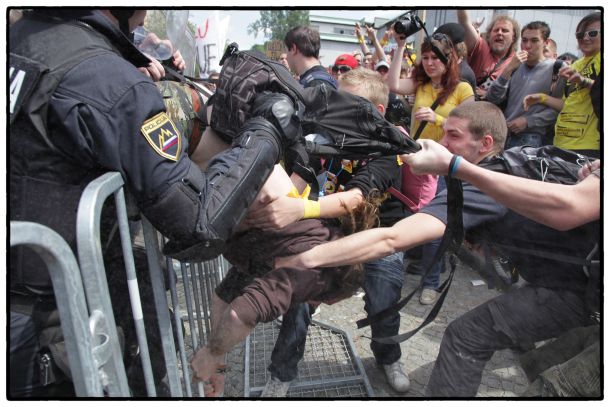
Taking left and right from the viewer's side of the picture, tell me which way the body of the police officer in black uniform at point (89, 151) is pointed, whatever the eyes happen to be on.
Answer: facing away from the viewer and to the right of the viewer

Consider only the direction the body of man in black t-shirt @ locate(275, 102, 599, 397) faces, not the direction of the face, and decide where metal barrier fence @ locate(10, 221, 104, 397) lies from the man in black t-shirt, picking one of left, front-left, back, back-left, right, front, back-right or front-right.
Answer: front-left

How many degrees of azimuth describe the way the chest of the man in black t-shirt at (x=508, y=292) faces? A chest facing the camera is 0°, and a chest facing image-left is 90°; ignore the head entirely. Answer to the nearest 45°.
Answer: approximately 90°

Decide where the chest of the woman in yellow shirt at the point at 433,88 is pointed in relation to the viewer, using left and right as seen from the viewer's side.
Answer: facing the viewer and to the left of the viewer

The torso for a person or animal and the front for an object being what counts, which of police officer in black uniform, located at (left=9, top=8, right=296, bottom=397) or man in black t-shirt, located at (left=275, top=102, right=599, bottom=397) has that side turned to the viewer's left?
the man in black t-shirt

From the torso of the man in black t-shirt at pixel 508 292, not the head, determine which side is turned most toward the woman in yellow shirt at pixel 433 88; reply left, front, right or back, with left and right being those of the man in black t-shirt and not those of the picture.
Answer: right

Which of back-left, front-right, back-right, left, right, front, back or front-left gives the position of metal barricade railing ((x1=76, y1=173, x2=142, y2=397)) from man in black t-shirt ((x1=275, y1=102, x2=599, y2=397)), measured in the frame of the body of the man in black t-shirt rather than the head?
front-left

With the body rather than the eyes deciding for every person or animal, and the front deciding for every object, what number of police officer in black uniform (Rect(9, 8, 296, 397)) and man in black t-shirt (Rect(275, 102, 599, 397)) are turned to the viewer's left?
1
